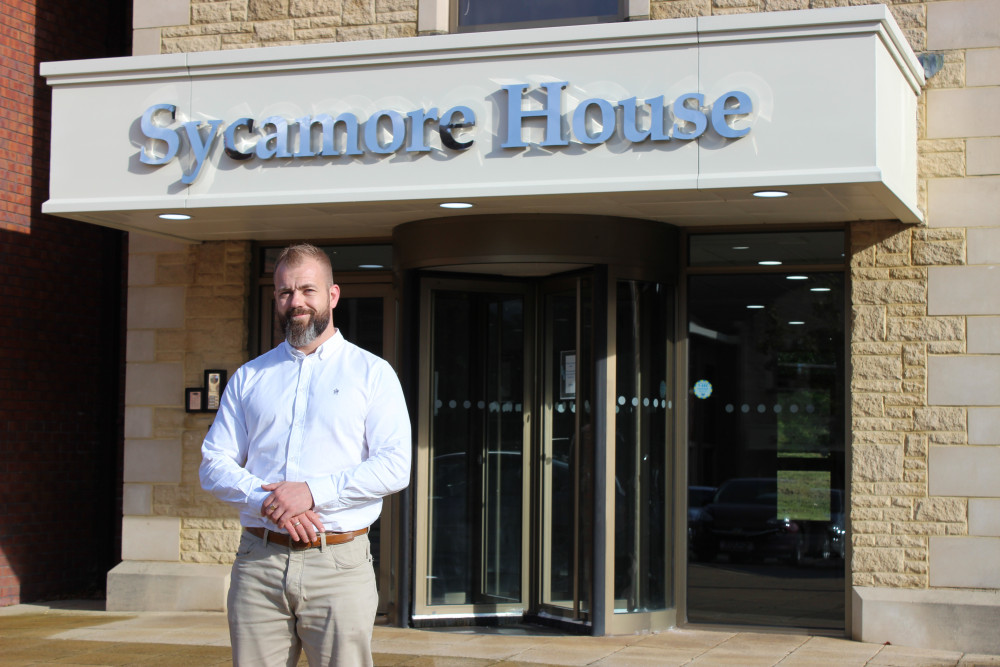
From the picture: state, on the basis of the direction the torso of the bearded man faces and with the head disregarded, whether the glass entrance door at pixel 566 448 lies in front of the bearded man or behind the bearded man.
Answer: behind

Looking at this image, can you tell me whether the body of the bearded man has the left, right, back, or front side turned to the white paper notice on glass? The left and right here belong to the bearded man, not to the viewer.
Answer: back

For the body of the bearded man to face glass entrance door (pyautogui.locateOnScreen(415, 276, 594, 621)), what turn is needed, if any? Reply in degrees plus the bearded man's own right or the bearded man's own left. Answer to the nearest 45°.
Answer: approximately 180°

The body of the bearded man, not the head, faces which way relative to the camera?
toward the camera
